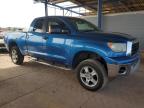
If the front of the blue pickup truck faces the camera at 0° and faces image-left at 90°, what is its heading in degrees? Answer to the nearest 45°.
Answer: approximately 315°
